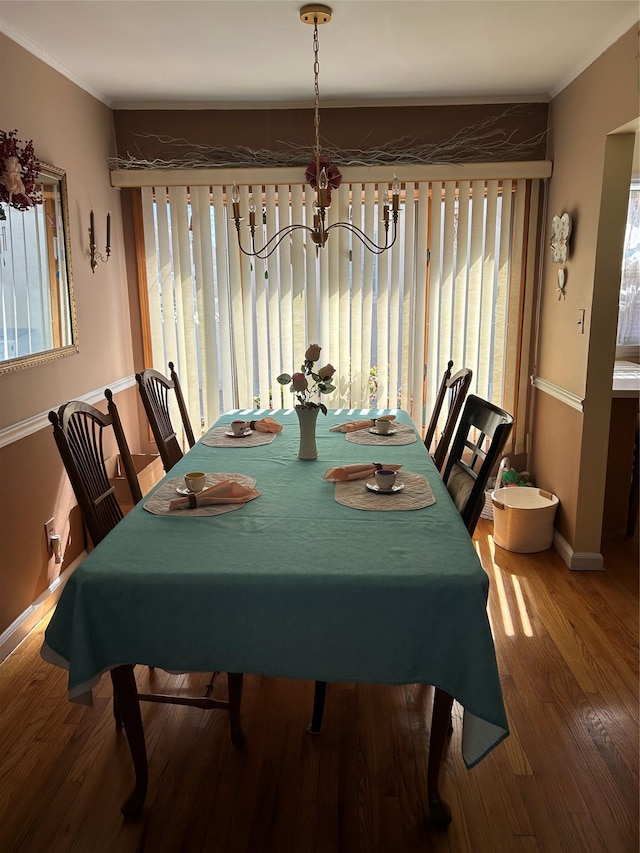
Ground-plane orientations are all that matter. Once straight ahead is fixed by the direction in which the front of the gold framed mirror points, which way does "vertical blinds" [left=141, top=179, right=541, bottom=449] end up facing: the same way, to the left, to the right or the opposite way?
to the right

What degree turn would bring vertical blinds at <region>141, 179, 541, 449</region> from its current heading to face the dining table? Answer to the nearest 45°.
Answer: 0° — it already faces it

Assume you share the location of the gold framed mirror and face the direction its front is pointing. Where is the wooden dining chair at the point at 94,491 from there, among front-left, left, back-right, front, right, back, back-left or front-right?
front-right

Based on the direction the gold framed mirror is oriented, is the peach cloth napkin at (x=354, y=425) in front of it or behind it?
in front

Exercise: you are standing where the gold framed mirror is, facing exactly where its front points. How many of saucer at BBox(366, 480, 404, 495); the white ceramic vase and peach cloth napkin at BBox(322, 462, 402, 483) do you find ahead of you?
3

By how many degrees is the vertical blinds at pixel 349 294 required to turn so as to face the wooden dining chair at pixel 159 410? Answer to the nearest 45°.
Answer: approximately 45° to its right

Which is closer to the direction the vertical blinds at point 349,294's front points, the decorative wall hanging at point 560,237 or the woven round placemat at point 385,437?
the woven round placemat

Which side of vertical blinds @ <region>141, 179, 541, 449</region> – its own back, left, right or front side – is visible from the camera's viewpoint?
front

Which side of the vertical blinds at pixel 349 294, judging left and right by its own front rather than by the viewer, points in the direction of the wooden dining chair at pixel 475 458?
front

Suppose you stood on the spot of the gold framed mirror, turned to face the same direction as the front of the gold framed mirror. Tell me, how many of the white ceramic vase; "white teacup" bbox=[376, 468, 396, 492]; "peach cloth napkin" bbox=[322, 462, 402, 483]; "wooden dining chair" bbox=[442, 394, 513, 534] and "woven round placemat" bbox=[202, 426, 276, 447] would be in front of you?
5

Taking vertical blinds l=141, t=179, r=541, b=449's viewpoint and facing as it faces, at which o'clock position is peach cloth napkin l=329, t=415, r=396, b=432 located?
The peach cloth napkin is roughly at 12 o'clock from the vertical blinds.

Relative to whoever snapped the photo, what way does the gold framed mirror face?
facing the viewer and to the right of the viewer

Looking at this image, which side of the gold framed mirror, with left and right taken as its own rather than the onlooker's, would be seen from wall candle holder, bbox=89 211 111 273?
left

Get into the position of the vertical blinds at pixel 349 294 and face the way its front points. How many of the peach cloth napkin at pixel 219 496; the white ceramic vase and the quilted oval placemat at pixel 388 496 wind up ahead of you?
3

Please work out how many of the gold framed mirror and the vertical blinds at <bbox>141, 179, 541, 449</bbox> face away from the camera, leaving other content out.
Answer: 0
